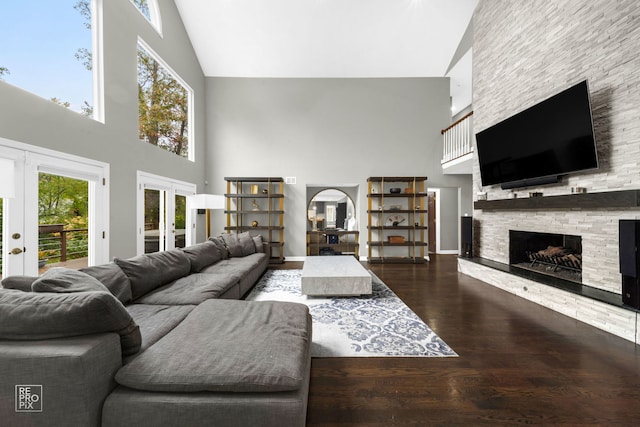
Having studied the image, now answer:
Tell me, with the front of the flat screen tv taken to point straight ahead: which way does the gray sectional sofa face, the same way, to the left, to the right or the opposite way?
the opposite way

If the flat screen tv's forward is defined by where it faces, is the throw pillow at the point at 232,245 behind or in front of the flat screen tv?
in front

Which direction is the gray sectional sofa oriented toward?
to the viewer's right

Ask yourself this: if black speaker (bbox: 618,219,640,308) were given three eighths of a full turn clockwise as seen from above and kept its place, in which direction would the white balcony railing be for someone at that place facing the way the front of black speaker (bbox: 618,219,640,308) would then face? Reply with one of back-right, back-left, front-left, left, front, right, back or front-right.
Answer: front-left

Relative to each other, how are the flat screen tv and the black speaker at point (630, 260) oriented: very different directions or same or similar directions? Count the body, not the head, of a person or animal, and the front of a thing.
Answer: same or similar directions

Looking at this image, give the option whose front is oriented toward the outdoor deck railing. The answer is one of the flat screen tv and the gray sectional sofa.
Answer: the flat screen tv

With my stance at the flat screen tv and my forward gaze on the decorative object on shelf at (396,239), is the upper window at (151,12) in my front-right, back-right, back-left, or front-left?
front-left

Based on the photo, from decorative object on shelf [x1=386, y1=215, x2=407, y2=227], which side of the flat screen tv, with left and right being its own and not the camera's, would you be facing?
right

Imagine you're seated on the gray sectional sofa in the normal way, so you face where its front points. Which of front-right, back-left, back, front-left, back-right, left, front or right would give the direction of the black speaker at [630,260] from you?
front

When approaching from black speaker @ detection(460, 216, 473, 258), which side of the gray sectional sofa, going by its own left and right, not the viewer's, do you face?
front

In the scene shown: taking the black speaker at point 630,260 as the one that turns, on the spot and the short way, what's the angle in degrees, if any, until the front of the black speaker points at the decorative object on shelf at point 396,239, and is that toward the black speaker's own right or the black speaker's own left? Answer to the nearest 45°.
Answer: approximately 90° to the black speaker's own right

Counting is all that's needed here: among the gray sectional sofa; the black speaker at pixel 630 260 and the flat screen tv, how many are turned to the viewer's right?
1

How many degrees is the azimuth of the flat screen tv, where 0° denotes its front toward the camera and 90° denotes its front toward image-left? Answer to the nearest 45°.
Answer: approximately 45°

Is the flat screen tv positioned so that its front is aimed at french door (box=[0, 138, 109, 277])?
yes

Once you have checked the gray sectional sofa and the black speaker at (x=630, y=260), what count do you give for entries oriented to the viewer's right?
1

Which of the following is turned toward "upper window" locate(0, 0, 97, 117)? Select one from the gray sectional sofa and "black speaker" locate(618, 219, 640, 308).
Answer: the black speaker

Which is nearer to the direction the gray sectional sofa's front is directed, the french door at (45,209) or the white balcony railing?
the white balcony railing
